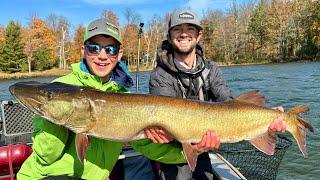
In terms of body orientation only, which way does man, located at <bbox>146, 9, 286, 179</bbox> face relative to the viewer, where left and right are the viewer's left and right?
facing the viewer

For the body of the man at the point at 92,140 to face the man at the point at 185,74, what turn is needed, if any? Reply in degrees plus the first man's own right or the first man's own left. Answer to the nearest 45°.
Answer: approximately 135° to the first man's own left

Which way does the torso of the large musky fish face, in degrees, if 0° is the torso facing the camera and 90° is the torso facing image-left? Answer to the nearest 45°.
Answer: approximately 90°

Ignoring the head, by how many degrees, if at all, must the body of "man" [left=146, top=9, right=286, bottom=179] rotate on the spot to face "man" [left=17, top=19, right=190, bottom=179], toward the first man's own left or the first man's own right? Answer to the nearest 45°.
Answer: approximately 45° to the first man's own right

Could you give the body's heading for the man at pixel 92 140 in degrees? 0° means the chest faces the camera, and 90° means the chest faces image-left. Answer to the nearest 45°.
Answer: approximately 0°
